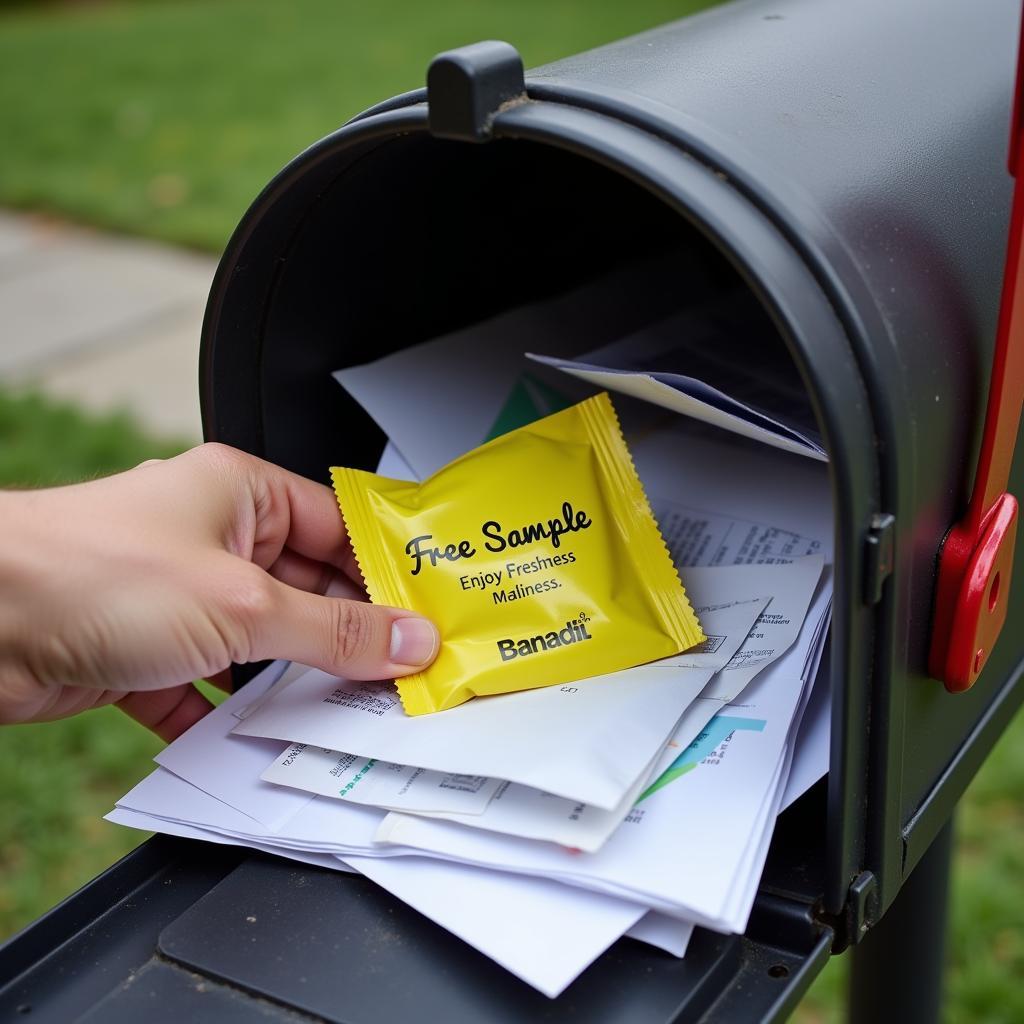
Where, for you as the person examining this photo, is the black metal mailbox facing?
facing the viewer and to the left of the viewer
